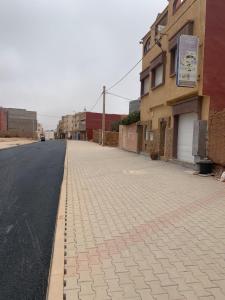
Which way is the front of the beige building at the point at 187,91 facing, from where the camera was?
facing the viewer and to the left of the viewer

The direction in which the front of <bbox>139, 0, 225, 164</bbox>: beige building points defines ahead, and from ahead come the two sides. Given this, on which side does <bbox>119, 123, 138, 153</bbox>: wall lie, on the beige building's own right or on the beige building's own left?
on the beige building's own right

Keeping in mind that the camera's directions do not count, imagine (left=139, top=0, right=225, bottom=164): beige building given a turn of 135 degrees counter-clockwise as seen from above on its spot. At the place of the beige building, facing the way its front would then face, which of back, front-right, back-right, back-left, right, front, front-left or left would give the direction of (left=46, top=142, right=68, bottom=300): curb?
right
